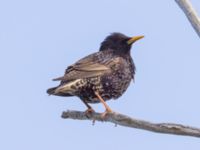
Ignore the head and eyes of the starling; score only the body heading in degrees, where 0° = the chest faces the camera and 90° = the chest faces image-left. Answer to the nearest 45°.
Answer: approximately 270°
